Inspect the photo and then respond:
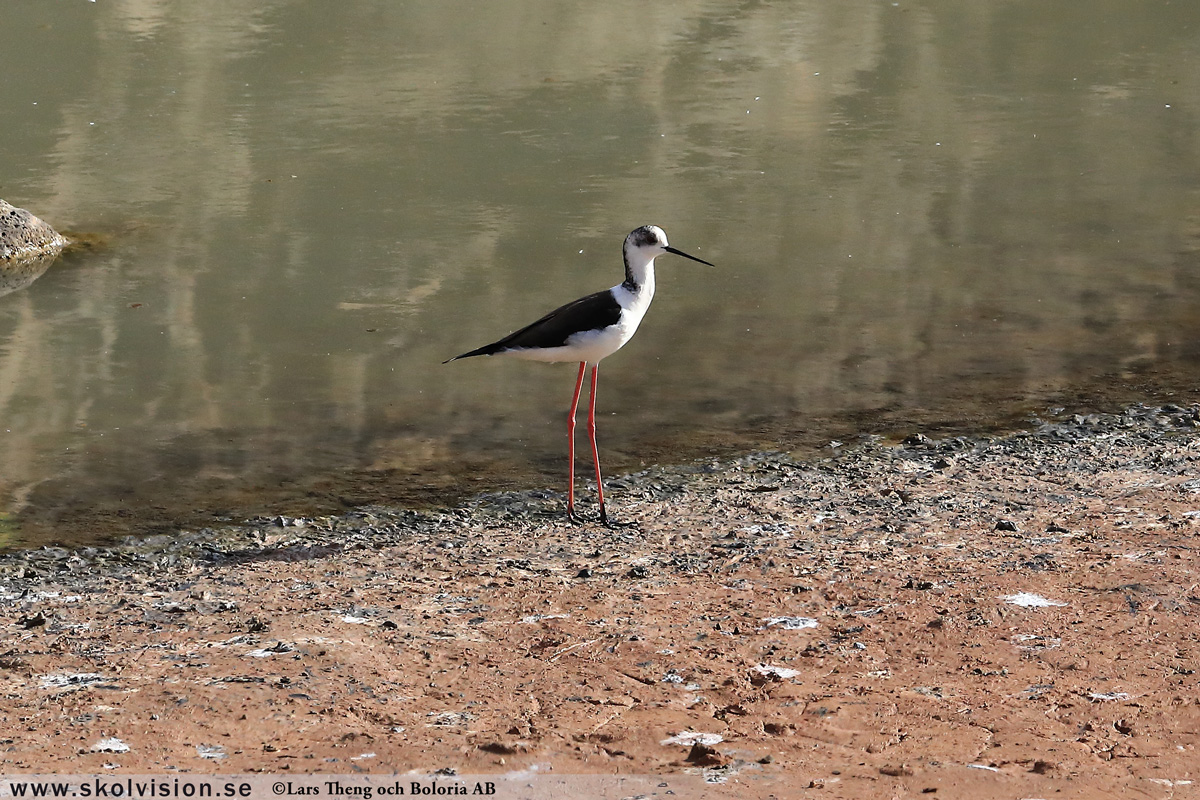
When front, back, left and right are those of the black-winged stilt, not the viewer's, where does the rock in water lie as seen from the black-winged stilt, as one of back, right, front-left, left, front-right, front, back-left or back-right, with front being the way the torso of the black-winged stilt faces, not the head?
back-left

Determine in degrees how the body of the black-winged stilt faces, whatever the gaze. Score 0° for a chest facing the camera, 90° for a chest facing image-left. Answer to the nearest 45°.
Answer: approximately 270°
